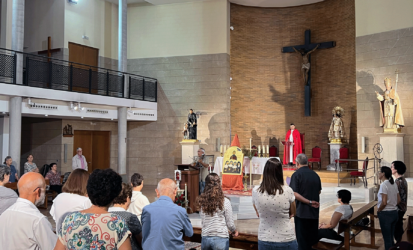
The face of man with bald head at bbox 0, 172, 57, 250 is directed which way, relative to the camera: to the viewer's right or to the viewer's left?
to the viewer's right

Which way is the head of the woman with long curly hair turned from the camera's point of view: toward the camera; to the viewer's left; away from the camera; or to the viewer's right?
away from the camera

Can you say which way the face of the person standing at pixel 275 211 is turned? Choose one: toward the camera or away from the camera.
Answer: away from the camera

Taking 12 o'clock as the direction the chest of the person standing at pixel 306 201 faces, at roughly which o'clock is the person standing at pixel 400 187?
the person standing at pixel 400 187 is roughly at 3 o'clock from the person standing at pixel 306 201.

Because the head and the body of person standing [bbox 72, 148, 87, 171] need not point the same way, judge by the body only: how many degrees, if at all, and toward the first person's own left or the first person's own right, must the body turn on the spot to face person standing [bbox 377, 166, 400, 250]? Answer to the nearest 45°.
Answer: approximately 45° to the first person's own right

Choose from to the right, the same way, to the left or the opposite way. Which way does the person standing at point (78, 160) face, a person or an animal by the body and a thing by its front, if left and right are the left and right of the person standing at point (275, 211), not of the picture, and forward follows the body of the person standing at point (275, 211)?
to the right

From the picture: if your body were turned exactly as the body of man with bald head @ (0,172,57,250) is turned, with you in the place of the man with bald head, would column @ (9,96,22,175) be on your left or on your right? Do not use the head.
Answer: on your left

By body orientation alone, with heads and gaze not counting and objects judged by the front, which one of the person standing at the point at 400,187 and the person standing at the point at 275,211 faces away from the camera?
the person standing at the point at 275,211

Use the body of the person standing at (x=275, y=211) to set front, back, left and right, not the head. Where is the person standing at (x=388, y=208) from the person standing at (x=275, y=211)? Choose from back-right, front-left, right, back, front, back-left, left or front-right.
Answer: front-right

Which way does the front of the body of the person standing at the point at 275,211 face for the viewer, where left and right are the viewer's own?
facing away from the viewer

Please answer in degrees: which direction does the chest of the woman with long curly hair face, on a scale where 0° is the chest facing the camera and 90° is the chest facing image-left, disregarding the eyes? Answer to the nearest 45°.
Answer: approximately 180°

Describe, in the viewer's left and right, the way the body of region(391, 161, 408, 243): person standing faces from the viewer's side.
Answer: facing to the left of the viewer
